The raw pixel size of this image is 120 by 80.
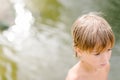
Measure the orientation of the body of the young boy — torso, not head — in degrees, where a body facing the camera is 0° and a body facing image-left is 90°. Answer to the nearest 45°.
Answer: approximately 315°
